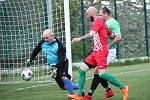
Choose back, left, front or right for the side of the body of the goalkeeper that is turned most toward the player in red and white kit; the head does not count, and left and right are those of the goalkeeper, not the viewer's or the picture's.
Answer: left

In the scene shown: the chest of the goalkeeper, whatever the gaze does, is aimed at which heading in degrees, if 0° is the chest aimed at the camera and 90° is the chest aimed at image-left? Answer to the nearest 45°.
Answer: approximately 45°

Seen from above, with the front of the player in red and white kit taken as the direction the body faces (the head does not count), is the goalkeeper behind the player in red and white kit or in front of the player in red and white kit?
in front

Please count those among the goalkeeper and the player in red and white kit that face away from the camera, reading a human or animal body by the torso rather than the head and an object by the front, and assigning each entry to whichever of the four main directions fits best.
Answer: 0

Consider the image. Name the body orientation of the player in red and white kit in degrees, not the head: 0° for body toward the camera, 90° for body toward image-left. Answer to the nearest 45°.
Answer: approximately 90°
